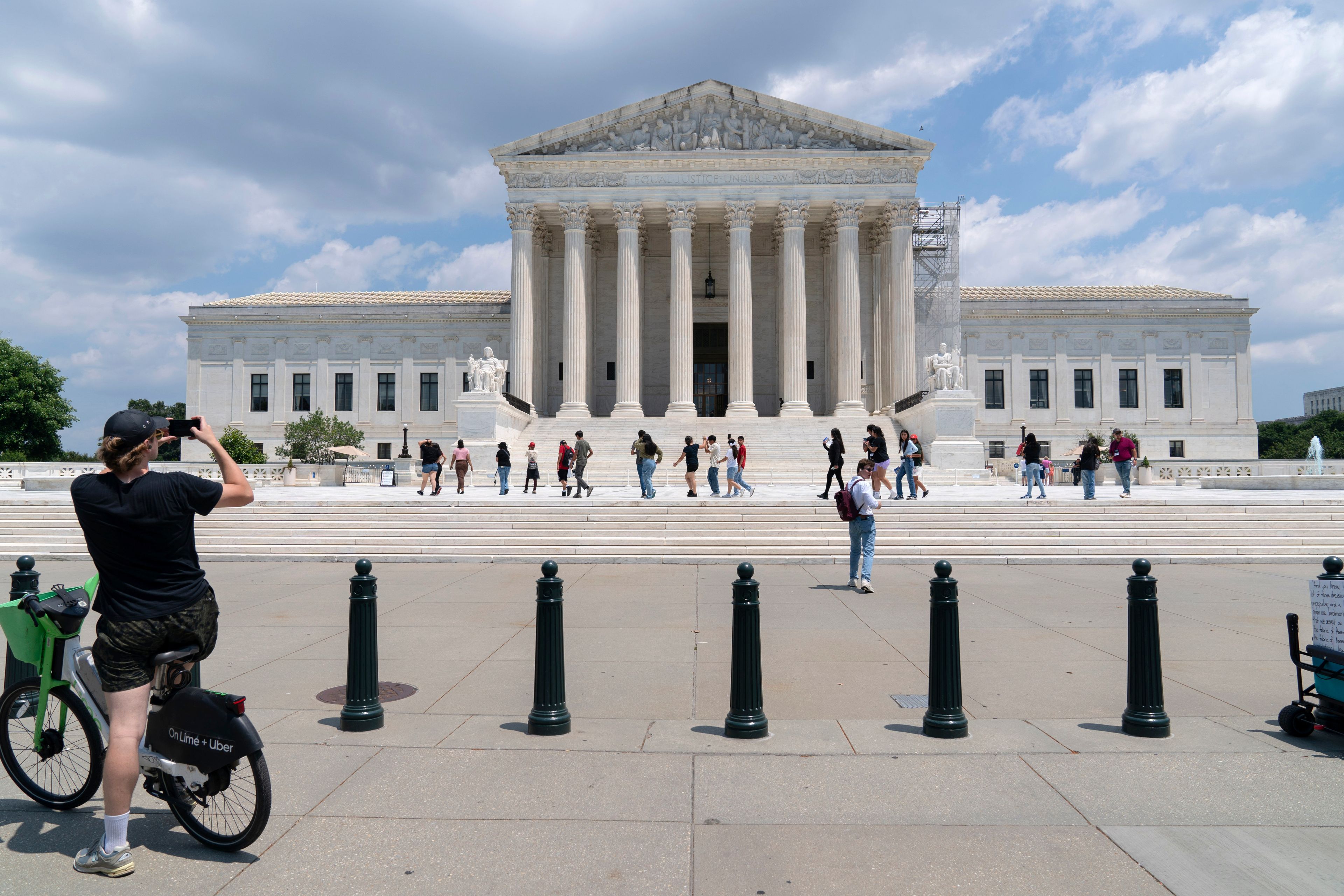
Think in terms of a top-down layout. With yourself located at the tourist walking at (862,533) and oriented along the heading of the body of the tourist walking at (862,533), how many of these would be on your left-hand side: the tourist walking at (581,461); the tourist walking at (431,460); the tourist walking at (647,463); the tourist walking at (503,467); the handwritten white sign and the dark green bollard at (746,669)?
4

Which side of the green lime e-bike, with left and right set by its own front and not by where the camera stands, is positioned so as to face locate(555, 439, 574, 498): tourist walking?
right

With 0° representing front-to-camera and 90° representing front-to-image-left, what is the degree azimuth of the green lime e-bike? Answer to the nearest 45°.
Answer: approximately 135°

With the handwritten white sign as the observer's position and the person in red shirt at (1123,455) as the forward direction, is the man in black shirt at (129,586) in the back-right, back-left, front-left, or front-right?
back-left

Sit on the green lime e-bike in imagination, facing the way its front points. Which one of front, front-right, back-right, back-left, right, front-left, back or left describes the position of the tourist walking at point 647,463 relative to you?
right

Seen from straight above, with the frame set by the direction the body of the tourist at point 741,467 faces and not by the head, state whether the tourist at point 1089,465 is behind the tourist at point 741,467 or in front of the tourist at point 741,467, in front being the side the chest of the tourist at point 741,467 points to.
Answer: behind

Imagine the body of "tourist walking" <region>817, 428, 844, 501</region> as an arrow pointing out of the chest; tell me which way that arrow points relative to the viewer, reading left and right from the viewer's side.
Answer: facing to the left of the viewer

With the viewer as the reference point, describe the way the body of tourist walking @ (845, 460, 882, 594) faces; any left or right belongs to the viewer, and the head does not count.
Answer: facing away from the viewer and to the right of the viewer

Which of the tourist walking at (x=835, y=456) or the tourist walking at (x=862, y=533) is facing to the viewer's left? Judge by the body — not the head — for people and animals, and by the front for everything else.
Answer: the tourist walking at (x=835, y=456)
